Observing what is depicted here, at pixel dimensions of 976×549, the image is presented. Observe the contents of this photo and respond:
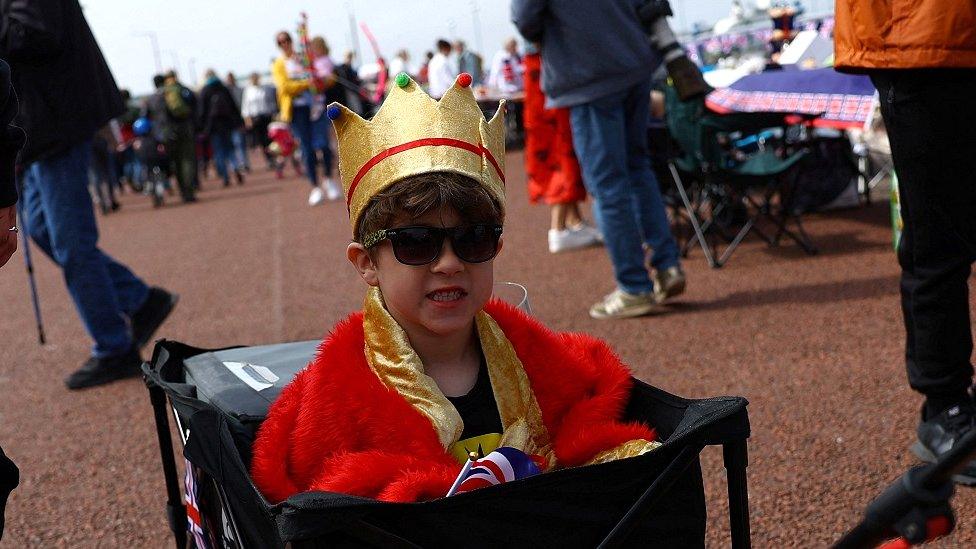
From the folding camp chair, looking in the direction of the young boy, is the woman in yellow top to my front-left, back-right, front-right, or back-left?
back-right

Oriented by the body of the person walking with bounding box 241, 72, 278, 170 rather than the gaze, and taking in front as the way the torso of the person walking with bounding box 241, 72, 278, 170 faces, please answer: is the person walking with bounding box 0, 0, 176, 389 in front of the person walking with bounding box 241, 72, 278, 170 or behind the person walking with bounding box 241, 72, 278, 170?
in front

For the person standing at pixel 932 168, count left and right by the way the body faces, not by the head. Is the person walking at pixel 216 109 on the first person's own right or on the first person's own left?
on the first person's own right

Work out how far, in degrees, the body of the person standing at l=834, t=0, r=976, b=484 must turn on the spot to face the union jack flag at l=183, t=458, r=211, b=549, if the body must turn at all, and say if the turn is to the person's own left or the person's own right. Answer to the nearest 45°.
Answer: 0° — they already face it

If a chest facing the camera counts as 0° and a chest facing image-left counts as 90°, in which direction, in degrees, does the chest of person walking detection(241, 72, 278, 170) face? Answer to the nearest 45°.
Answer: approximately 45°

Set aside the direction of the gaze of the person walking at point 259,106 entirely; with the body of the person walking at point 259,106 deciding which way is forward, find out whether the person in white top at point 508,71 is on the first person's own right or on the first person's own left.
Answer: on the first person's own left

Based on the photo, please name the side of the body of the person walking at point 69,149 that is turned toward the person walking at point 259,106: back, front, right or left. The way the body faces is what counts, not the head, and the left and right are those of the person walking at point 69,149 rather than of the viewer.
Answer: right

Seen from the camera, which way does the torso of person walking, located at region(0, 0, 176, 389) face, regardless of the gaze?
to the viewer's left

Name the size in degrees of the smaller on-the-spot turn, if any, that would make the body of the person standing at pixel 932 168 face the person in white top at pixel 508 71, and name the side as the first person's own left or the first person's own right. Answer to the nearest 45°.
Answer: approximately 90° to the first person's own right
